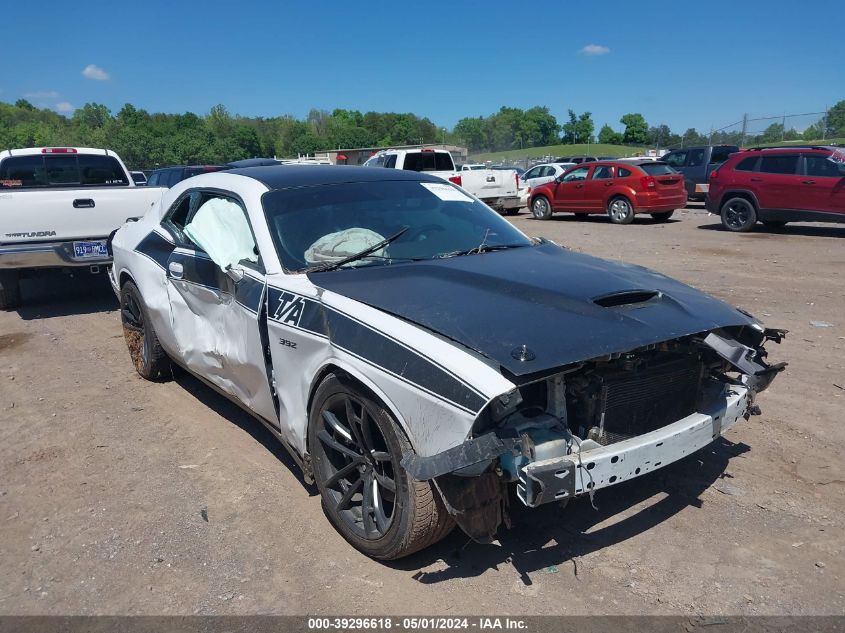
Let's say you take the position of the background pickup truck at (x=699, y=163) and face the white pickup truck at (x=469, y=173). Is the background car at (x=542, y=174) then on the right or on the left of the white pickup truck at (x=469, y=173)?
right

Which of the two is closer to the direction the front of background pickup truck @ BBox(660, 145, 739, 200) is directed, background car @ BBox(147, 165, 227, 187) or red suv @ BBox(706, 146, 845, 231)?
the background car

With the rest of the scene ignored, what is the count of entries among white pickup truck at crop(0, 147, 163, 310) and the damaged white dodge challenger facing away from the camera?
1

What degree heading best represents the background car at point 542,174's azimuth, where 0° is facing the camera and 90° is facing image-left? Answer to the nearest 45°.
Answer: approximately 135°

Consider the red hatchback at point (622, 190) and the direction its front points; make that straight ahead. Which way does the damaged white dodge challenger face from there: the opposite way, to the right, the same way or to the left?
the opposite way

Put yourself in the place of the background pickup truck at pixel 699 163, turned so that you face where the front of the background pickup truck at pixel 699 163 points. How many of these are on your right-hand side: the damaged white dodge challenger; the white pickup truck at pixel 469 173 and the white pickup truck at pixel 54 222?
0

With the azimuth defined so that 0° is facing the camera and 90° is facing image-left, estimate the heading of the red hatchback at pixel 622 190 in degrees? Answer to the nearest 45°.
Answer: approximately 135°

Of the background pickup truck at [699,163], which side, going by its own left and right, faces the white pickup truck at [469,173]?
left

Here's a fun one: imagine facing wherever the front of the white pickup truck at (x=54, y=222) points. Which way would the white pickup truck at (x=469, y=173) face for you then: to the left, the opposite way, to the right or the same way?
the same way

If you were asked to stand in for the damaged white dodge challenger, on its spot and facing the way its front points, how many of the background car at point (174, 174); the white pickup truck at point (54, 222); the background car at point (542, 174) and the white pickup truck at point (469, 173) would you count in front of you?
0

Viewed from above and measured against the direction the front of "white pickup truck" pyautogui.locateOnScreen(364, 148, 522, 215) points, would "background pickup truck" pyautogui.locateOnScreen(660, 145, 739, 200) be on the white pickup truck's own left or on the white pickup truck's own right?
on the white pickup truck's own right

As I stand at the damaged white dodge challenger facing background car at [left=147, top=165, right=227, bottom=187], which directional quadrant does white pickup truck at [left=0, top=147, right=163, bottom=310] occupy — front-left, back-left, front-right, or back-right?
front-left

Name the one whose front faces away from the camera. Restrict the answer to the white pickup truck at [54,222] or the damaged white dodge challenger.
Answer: the white pickup truck

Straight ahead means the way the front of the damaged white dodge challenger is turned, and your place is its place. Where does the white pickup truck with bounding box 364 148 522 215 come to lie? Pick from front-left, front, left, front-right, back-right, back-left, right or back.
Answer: back-left

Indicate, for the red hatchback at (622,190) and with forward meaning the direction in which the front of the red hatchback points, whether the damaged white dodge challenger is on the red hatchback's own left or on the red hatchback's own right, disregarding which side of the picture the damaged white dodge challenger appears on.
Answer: on the red hatchback's own left

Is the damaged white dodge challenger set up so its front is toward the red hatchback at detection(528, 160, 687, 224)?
no

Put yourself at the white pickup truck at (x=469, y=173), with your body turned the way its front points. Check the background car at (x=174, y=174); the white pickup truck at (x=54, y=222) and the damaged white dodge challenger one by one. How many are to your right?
0

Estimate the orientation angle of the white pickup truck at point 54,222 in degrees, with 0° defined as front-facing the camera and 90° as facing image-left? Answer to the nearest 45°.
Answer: approximately 180°

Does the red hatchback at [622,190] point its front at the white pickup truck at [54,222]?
no

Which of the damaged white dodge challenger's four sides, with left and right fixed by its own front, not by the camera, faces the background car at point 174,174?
back
